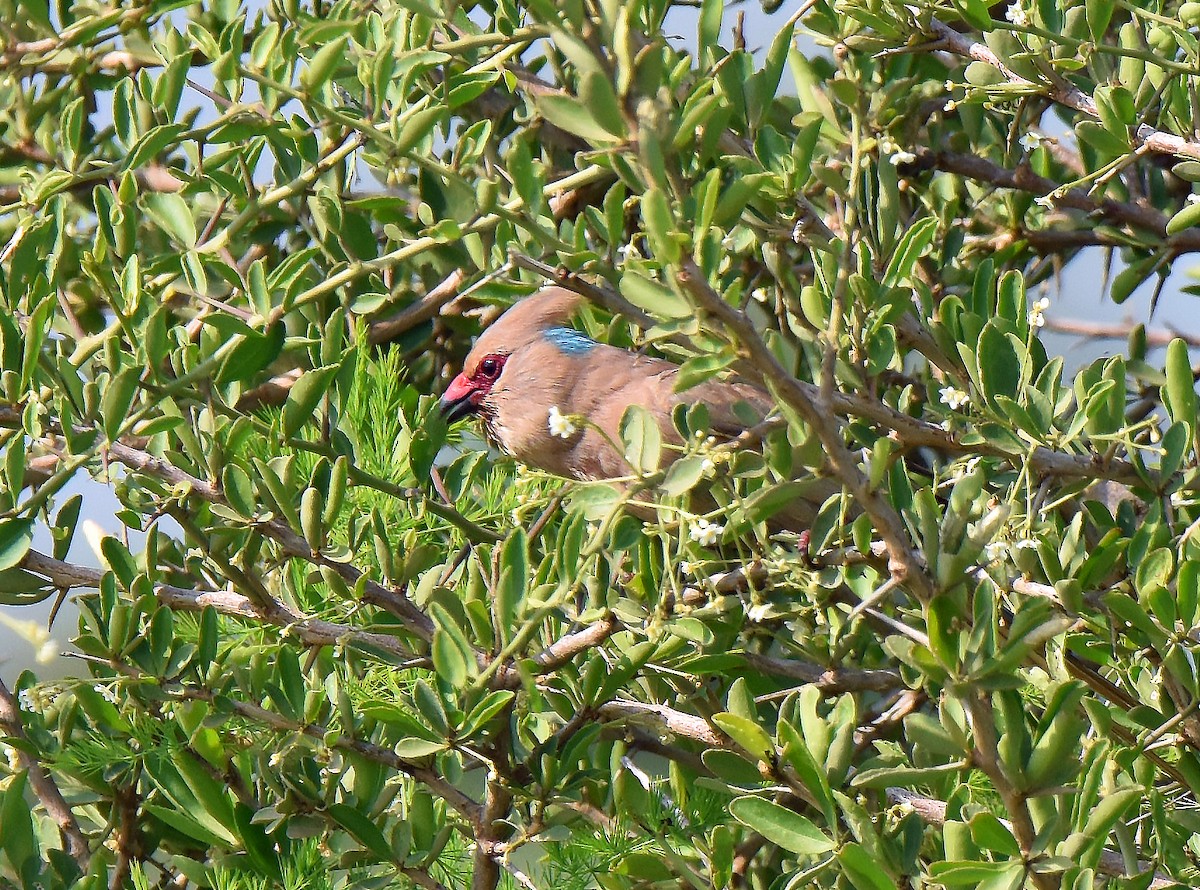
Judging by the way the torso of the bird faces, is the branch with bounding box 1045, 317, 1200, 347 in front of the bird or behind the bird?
behind

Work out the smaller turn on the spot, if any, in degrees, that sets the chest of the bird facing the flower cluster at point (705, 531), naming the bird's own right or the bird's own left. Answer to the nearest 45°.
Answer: approximately 90° to the bird's own left

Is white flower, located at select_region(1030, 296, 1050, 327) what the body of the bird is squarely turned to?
no

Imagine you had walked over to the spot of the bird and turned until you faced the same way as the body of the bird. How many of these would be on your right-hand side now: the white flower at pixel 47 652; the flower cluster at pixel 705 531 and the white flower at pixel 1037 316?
0

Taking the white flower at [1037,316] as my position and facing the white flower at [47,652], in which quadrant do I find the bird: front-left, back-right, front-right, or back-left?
front-right

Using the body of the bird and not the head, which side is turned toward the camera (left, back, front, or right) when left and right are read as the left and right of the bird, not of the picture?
left
